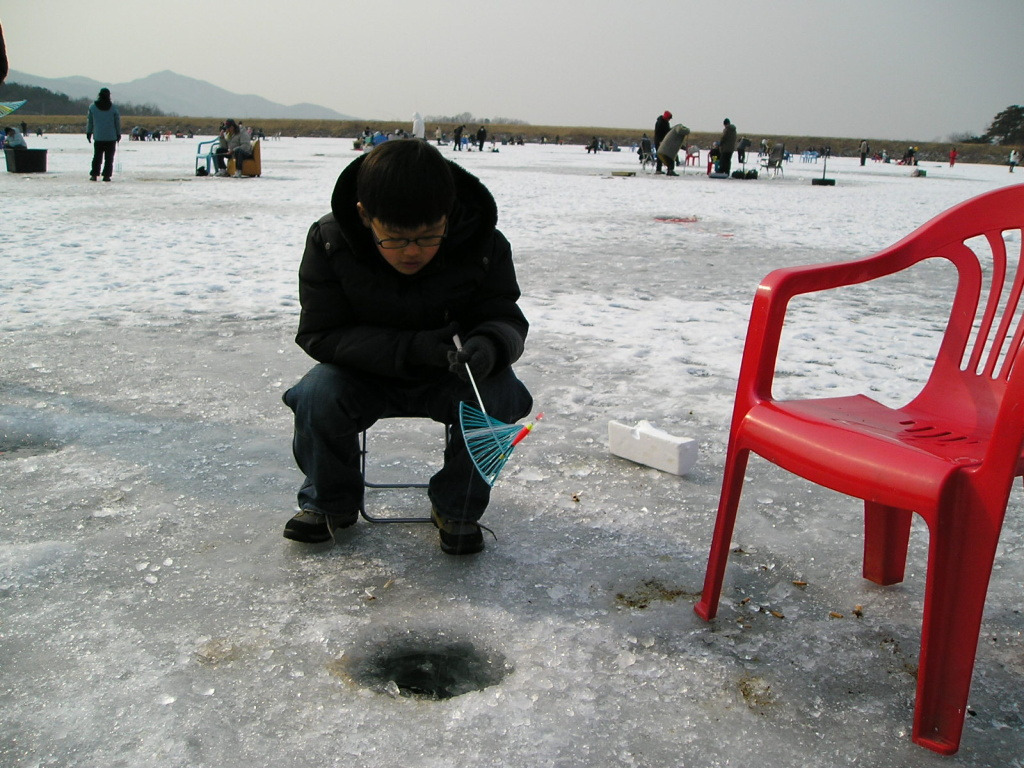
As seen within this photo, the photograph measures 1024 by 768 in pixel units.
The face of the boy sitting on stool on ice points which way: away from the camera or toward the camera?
toward the camera

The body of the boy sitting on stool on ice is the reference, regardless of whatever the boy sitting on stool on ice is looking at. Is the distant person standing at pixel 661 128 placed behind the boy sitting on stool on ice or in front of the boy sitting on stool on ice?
behind

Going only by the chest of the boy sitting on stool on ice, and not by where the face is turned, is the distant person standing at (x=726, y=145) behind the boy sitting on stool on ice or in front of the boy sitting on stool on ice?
behind

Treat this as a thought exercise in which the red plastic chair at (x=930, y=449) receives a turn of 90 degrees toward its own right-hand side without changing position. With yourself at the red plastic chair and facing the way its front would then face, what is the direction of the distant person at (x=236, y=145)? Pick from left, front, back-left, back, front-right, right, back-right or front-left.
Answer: front

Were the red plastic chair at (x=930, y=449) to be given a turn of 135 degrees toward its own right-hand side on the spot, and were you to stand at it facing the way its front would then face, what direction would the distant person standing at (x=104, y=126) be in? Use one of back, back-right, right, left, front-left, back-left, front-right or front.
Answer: front-left

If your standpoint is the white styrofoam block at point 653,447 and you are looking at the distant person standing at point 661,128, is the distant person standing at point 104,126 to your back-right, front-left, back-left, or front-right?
front-left

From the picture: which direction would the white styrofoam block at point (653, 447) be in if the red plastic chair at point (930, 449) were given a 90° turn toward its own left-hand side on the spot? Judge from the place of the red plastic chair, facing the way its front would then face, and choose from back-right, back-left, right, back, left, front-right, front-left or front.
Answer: back

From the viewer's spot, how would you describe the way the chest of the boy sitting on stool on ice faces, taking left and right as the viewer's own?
facing the viewer

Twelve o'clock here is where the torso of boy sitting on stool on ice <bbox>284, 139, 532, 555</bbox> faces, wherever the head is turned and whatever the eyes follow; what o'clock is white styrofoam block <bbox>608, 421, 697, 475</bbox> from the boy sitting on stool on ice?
The white styrofoam block is roughly at 8 o'clock from the boy sitting on stool on ice.

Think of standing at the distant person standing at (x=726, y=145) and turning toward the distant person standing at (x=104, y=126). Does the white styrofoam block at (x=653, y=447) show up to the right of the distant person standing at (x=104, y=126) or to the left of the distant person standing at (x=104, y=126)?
left

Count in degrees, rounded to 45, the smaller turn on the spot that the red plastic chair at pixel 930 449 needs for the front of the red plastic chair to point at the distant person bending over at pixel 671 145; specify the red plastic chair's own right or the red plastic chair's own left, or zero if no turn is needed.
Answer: approximately 135° to the red plastic chair's own right

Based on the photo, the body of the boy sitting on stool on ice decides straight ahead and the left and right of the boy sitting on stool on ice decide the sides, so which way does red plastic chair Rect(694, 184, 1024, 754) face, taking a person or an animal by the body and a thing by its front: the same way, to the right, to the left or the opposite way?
to the right

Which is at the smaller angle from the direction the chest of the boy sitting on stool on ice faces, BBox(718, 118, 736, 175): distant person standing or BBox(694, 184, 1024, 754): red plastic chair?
the red plastic chair

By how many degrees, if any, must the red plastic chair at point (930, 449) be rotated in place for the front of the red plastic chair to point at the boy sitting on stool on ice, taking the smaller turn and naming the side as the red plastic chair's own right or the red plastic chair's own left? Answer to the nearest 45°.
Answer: approximately 45° to the red plastic chair's own right

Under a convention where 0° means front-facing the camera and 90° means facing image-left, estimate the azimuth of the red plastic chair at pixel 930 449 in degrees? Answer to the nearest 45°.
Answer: approximately 45°

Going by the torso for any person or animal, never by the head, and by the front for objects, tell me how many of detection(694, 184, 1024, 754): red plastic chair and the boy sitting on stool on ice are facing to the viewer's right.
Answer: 0
